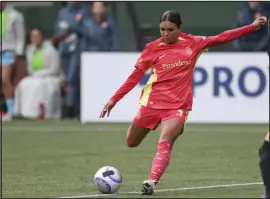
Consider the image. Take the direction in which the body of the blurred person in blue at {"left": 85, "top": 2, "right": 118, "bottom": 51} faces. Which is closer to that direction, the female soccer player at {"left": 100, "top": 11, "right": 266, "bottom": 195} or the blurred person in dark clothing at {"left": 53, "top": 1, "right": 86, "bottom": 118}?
the female soccer player

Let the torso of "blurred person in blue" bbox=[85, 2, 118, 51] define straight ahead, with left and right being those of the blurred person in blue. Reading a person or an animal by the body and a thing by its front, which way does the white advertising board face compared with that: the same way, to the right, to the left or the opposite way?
the same way

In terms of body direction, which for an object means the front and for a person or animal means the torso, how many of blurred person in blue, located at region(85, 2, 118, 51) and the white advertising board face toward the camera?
2

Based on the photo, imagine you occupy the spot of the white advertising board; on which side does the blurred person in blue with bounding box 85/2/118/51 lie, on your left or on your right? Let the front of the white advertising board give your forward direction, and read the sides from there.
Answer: on your right

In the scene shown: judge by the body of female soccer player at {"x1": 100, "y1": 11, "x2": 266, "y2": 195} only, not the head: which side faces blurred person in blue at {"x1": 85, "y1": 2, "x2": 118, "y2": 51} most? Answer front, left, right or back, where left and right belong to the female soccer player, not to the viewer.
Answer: back

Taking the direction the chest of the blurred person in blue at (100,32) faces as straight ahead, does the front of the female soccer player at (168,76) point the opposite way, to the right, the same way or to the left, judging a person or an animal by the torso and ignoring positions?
the same way

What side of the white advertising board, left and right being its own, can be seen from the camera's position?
front

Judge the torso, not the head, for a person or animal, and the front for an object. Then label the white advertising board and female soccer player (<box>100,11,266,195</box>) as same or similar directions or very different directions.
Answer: same or similar directions

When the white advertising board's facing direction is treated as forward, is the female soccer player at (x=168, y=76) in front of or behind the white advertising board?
in front

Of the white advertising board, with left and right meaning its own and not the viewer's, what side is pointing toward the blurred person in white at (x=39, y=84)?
right

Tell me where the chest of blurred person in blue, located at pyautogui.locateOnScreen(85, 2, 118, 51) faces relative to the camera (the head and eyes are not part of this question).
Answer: toward the camera

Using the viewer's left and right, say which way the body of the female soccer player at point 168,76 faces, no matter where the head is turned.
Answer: facing the viewer

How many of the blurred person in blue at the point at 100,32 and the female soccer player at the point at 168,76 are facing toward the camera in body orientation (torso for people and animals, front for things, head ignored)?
2
